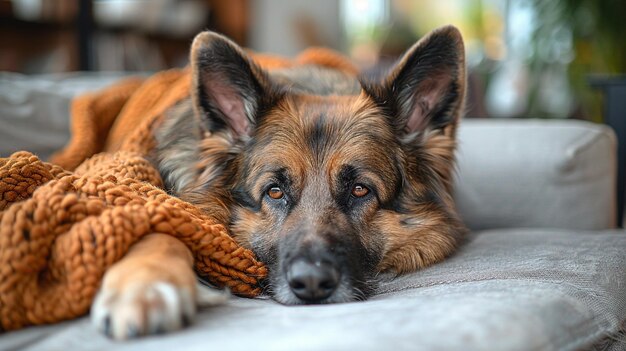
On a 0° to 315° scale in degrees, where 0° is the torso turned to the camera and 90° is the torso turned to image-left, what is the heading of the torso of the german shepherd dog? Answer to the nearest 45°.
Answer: approximately 0°
